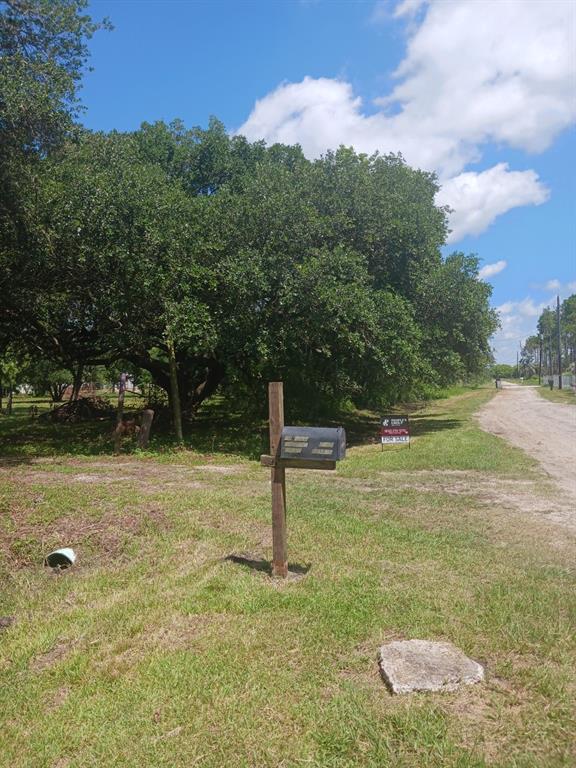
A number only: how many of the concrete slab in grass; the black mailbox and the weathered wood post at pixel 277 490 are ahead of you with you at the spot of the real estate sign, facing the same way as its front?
3

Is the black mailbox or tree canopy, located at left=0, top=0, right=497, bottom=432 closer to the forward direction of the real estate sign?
the black mailbox

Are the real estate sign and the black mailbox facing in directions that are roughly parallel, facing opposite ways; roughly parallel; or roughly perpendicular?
roughly perpendicular

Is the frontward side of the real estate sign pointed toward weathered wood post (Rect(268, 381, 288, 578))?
yes

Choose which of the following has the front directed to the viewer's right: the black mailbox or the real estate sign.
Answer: the black mailbox

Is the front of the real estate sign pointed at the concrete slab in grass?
yes

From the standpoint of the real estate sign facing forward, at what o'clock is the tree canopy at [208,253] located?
The tree canopy is roughly at 3 o'clock from the real estate sign.

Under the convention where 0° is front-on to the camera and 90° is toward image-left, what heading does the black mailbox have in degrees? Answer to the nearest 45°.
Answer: approximately 270°

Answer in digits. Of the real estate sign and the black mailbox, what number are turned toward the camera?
1

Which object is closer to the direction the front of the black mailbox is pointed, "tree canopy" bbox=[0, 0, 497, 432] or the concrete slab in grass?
the concrete slab in grass

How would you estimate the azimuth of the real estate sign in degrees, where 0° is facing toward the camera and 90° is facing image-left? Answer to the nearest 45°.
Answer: approximately 0°

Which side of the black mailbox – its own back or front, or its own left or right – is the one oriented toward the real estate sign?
left

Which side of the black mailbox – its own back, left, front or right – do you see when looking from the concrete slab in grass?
right
